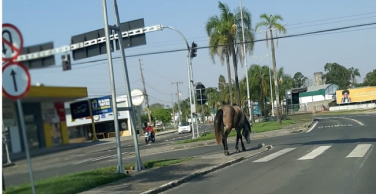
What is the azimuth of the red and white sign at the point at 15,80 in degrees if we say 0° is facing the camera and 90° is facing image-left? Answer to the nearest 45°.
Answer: approximately 0°

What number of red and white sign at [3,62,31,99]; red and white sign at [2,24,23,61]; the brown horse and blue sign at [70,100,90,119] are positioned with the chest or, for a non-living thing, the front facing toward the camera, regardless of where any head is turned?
3

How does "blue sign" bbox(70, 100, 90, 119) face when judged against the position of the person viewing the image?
facing the viewer

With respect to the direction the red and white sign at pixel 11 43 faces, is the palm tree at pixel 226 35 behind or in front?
behind

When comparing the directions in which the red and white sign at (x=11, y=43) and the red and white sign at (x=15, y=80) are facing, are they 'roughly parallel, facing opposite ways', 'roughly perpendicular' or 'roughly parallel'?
roughly parallel

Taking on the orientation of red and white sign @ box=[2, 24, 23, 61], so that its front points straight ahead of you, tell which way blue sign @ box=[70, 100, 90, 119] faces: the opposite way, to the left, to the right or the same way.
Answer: the same way

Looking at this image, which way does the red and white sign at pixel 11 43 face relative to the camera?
toward the camera
